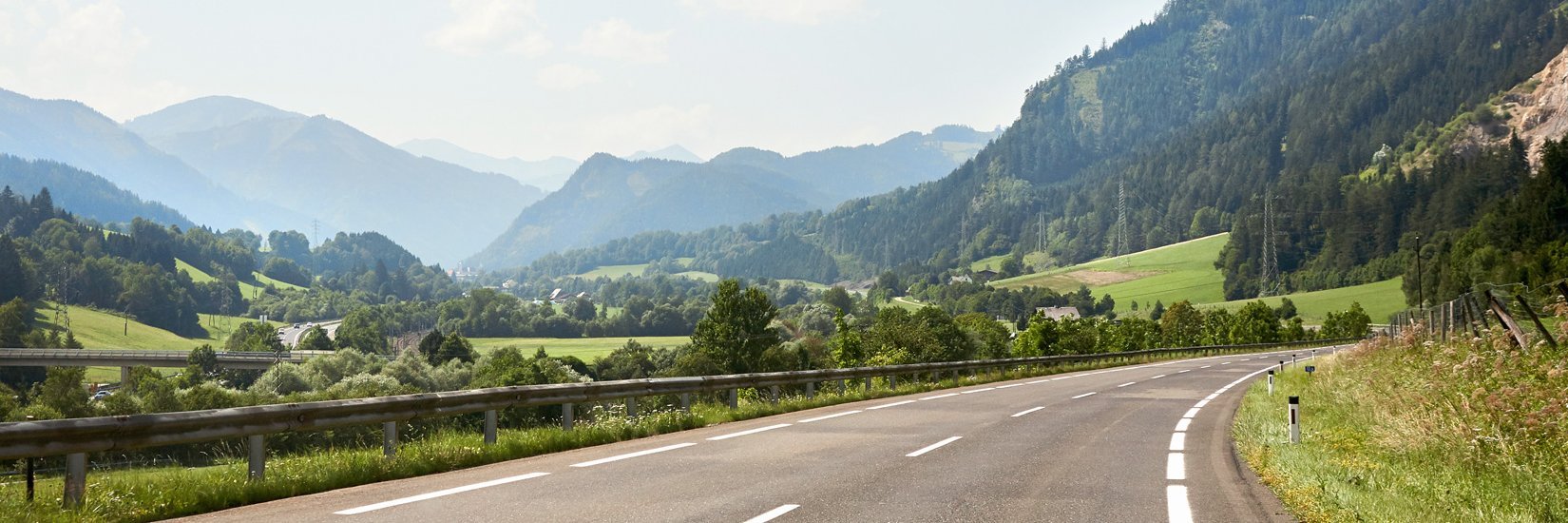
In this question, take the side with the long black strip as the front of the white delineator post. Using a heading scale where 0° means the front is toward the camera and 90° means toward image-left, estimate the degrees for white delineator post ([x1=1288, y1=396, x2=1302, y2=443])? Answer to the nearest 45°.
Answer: approximately 0°

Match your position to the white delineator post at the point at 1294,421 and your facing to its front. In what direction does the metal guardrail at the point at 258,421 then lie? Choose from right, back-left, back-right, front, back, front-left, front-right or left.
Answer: front-right
